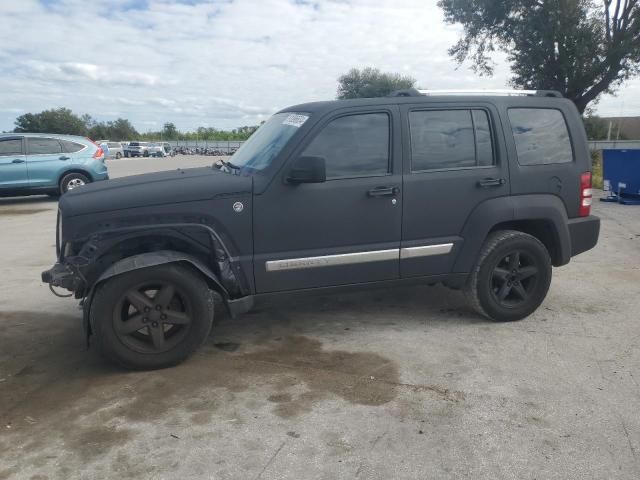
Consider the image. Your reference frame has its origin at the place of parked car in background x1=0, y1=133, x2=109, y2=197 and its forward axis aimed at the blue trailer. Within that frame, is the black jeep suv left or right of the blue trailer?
right

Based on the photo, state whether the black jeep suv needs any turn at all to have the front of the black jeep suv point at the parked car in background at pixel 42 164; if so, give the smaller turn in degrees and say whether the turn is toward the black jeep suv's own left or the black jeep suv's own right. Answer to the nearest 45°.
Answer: approximately 45° to the black jeep suv's own right

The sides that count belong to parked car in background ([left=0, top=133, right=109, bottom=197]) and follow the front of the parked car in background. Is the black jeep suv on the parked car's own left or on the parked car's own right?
on the parked car's own left

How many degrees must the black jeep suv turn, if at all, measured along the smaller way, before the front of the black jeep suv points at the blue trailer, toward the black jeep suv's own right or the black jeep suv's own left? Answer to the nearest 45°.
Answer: approximately 135° to the black jeep suv's own right

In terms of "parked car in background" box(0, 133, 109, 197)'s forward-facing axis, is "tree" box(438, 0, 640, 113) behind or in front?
behind

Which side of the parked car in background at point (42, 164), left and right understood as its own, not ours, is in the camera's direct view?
left

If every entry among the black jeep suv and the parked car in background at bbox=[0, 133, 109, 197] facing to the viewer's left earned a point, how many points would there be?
2

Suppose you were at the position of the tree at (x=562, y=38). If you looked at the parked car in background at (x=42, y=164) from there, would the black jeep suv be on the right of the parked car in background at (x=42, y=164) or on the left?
left

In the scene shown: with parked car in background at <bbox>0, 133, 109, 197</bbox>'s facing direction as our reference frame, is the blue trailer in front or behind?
behind

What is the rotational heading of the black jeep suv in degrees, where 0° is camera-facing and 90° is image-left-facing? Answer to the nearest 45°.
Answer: approximately 90°
